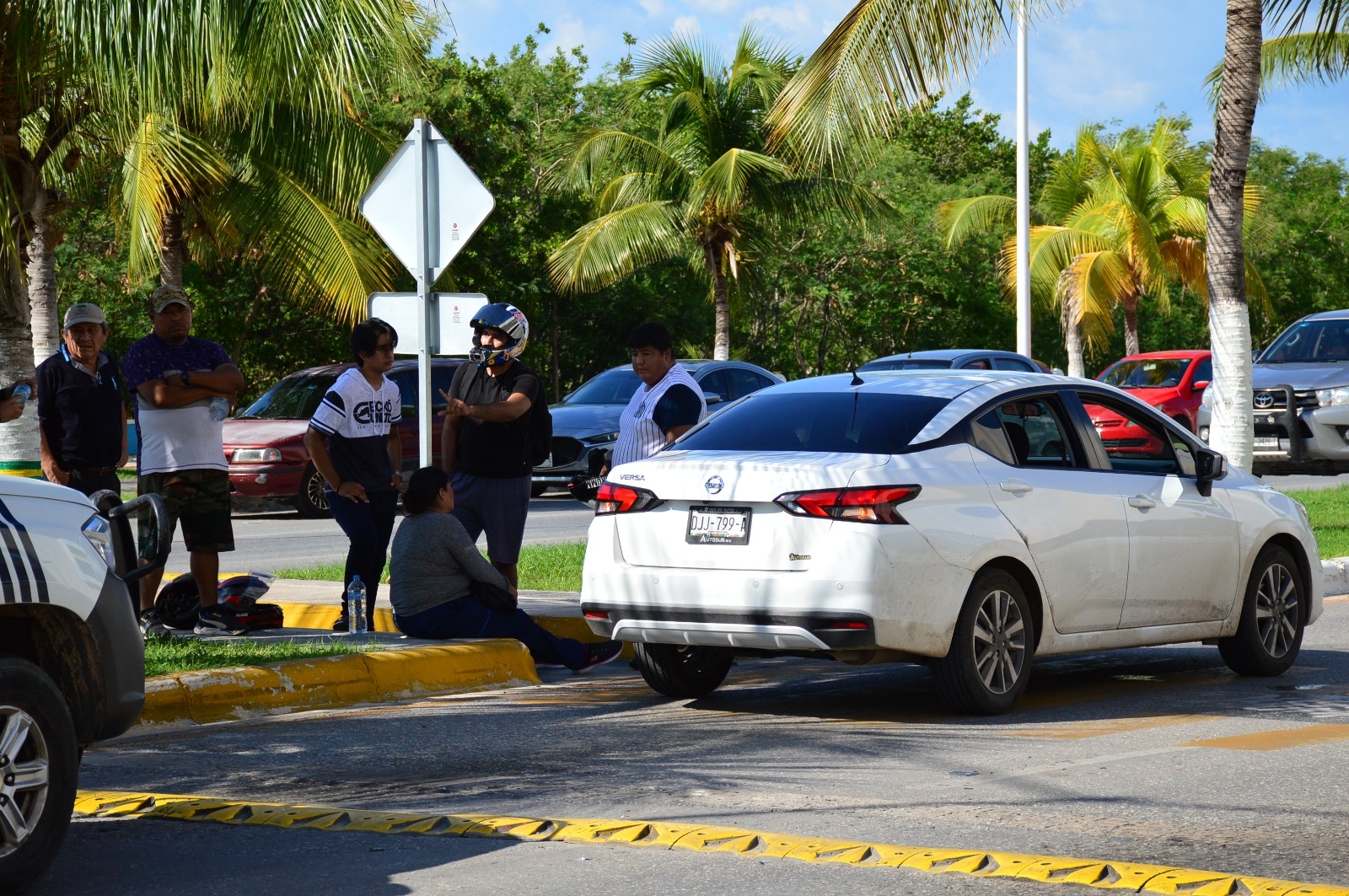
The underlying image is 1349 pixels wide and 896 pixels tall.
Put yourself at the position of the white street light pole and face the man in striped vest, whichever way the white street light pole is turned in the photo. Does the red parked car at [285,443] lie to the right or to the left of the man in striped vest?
right

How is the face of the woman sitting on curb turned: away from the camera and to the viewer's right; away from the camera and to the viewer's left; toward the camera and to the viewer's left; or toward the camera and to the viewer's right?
away from the camera and to the viewer's right

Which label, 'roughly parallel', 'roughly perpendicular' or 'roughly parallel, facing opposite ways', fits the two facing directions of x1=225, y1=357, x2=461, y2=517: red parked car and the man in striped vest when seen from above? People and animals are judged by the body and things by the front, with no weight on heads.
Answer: roughly parallel

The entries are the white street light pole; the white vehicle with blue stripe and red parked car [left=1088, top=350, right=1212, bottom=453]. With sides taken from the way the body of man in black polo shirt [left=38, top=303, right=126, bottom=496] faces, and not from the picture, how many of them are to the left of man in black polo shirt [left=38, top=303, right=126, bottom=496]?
2

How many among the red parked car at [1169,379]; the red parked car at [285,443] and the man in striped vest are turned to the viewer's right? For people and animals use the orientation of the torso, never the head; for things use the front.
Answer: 0

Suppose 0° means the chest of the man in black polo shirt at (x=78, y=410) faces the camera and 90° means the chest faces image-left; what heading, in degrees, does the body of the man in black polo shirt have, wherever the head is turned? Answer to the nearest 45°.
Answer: approximately 315°

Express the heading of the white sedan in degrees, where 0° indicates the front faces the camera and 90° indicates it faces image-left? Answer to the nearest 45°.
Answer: approximately 225°

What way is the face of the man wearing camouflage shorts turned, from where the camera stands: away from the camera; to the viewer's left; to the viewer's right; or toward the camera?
toward the camera

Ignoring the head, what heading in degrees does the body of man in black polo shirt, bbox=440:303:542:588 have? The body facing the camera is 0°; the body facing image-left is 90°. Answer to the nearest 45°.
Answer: approximately 45°

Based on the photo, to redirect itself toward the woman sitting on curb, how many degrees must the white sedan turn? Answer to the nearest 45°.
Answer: approximately 135° to its left

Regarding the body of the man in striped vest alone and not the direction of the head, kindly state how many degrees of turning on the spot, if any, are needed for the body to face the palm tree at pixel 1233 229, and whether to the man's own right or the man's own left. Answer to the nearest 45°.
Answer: approximately 180°

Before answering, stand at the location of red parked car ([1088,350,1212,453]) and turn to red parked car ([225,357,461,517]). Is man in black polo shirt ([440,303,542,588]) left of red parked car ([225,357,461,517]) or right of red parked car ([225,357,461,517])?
left

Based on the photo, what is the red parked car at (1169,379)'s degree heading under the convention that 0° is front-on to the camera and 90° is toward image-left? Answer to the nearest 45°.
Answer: approximately 45°

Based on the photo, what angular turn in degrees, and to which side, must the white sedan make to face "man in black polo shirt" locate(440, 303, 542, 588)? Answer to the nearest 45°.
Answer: approximately 90° to its left

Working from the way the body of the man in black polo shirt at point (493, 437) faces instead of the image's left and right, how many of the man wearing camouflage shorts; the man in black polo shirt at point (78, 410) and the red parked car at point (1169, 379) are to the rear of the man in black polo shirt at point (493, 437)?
1
